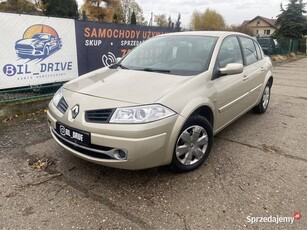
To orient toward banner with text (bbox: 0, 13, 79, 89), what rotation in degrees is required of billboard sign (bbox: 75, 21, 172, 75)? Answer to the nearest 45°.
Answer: approximately 90° to its right

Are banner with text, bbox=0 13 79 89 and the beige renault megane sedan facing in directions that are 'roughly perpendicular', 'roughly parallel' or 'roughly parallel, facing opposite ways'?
roughly perpendicular

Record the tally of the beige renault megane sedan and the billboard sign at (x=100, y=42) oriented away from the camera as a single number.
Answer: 0

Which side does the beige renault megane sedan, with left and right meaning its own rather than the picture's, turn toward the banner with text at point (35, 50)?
right

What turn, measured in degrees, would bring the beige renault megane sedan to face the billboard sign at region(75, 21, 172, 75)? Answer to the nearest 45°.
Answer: approximately 135° to its right

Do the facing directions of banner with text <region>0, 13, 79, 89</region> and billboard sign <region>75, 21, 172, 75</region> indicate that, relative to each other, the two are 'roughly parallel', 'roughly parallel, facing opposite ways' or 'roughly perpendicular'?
roughly parallel

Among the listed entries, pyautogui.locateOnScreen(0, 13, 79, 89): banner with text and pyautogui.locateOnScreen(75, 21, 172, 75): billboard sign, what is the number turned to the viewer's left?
0

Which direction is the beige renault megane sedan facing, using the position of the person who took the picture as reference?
facing the viewer and to the left of the viewer

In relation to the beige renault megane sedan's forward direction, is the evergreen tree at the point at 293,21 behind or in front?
behind

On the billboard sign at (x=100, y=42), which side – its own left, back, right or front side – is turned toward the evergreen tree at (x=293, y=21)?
left

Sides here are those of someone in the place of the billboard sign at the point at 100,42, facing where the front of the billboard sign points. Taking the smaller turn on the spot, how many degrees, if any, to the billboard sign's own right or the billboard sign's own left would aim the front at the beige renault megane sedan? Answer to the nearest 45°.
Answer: approximately 45° to the billboard sign's own right

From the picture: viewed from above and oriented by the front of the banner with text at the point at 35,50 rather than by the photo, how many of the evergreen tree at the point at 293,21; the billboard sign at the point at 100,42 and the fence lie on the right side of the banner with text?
0

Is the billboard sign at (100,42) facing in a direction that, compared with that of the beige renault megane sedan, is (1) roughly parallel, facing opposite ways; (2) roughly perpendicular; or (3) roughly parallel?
roughly perpendicular

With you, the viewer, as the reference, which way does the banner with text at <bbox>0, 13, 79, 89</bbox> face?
facing the viewer and to the right of the viewer
